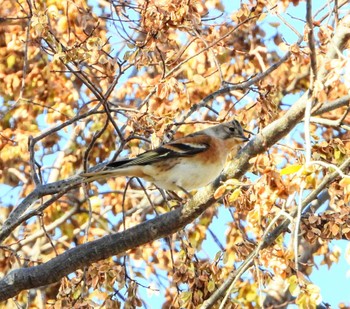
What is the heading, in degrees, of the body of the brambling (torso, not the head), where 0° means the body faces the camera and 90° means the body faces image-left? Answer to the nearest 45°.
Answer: approximately 270°
